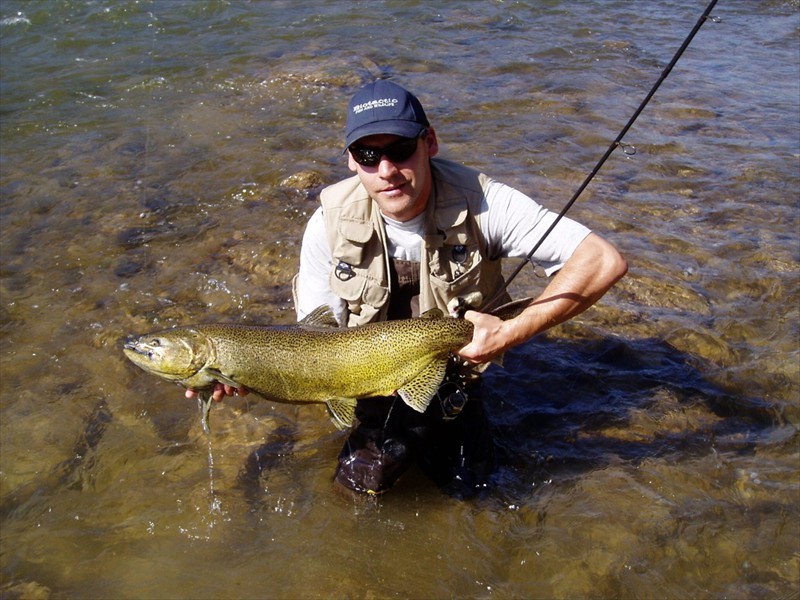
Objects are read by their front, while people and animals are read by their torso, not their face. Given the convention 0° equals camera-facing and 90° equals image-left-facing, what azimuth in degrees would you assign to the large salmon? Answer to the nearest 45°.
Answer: approximately 90°

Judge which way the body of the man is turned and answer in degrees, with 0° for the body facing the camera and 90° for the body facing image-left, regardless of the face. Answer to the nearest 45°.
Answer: approximately 0°
